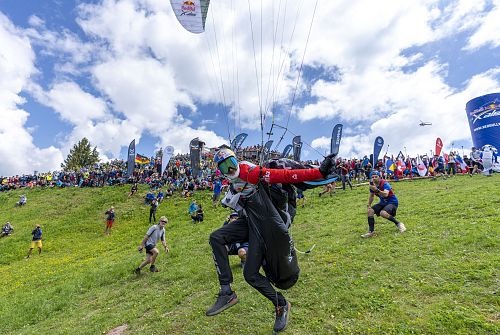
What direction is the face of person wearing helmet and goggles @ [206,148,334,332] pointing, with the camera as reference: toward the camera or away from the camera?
toward the camera

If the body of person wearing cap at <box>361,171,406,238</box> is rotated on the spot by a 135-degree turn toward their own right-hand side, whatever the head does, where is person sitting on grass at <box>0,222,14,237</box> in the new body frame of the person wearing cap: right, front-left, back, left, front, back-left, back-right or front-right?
left

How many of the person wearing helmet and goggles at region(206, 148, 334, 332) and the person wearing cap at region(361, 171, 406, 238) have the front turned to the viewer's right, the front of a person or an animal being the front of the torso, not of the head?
0

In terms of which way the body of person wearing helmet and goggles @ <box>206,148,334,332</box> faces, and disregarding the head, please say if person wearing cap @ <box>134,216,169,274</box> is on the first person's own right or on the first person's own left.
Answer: on the first person's own right

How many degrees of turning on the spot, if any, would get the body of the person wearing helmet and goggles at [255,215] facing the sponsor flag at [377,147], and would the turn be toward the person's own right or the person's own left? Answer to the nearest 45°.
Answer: approximately 180°

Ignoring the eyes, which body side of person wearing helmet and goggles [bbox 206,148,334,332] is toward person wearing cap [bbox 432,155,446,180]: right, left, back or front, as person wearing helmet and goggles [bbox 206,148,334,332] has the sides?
back

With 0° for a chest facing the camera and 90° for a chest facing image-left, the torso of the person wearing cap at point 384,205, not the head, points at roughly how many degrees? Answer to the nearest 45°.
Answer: approximately 45°

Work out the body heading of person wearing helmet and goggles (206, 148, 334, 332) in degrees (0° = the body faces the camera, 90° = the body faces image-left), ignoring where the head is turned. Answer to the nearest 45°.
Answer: approximately 45°

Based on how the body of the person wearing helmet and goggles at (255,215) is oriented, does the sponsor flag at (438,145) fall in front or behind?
behind

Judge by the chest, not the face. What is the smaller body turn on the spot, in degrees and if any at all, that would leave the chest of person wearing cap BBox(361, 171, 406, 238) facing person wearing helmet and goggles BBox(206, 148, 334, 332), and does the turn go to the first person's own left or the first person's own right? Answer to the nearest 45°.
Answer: approximately 45° to the first person's own left
